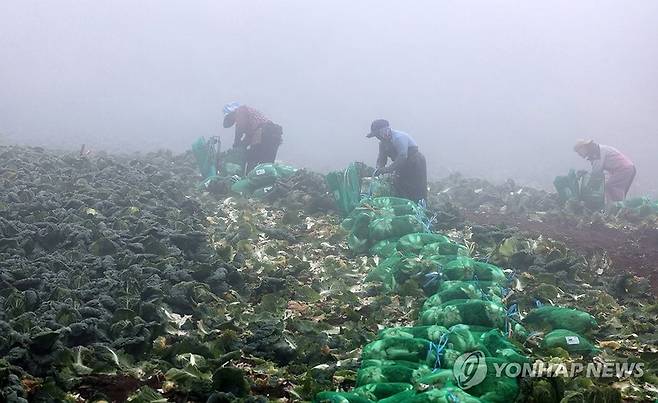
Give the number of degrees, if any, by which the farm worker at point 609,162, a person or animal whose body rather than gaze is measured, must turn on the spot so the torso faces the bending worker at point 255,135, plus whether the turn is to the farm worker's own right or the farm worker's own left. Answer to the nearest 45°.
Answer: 0° — they already face them

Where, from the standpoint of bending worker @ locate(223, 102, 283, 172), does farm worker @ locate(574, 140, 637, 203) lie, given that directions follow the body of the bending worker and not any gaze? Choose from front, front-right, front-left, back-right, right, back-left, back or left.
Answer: back

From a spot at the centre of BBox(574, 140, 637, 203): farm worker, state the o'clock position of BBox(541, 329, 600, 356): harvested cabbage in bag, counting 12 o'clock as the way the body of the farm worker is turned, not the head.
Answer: The harvested cabbage in bag is roughly at 9 o'clock from the farm worker.

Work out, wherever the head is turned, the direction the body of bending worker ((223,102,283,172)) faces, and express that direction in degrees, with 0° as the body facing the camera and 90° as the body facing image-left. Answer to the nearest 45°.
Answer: approximately 90°

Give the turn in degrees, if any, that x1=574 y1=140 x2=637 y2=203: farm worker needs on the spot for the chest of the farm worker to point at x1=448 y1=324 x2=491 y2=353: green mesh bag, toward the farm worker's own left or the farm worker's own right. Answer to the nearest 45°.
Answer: approximately 90° to the farm worker's own left

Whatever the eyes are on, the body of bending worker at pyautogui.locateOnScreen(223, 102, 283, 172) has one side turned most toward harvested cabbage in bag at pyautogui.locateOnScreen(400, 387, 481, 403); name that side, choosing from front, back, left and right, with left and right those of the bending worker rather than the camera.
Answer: left

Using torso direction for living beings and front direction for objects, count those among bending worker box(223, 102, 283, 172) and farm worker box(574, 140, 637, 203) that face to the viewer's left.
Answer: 2

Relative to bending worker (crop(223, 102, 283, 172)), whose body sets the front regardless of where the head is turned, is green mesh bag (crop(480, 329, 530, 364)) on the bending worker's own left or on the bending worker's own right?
on the bending worker's own left

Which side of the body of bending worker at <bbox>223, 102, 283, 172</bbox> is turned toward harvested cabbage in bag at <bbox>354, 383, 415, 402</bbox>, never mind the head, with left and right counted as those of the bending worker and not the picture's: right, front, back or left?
left

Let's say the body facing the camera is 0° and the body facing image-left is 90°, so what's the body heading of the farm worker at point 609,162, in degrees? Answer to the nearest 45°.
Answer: approximately 90°

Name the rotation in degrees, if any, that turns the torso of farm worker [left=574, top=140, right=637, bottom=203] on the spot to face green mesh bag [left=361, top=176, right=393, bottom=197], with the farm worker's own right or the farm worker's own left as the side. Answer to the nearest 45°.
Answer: approximately 45° to the farm worker's own left
